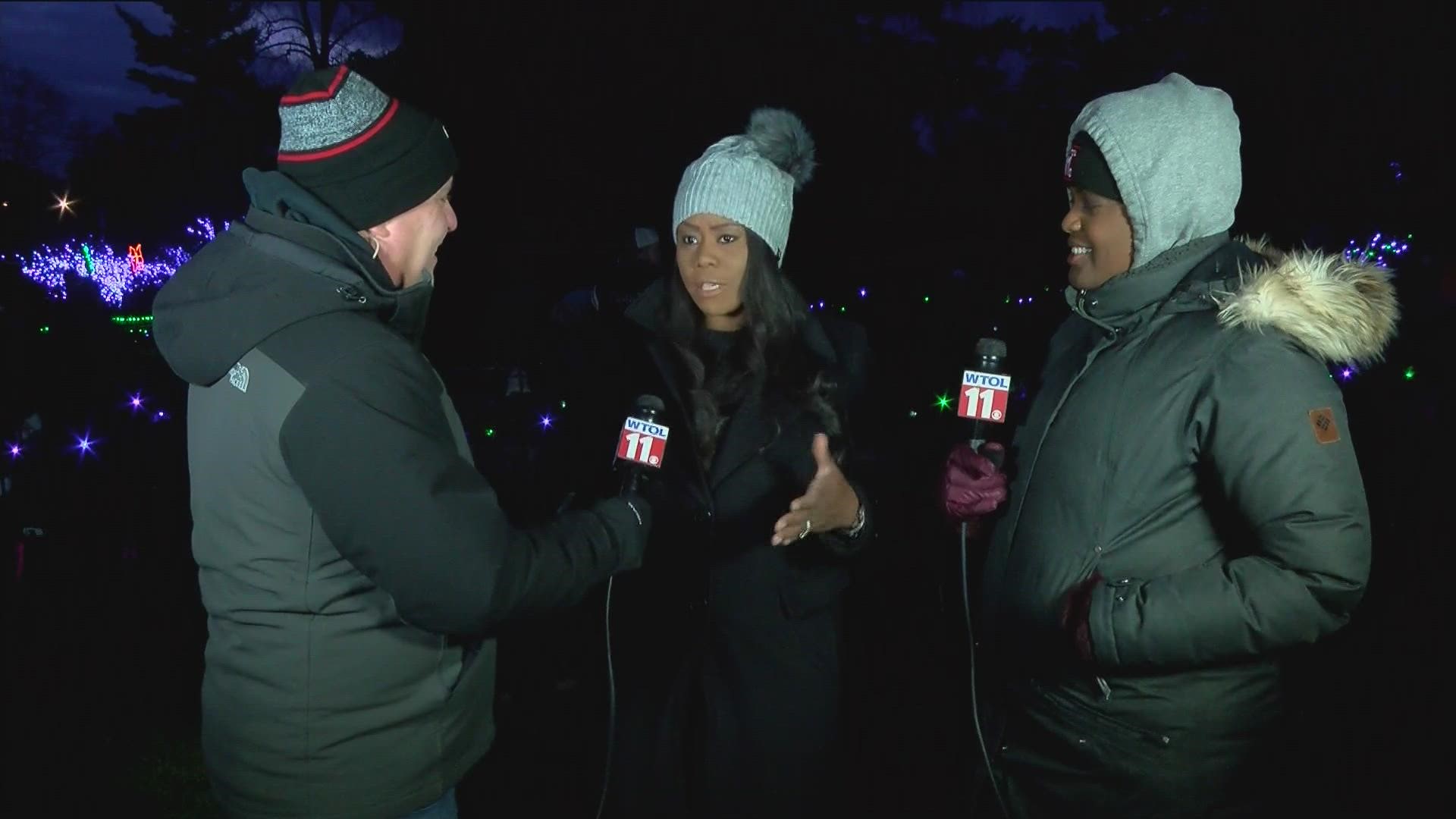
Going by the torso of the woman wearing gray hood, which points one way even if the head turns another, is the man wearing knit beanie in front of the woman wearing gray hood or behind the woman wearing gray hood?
in front

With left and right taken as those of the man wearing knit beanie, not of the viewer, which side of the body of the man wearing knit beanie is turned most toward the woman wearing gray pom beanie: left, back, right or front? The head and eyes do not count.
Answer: front

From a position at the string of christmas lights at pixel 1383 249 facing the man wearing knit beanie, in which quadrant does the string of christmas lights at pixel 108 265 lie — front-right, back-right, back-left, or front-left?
front-right

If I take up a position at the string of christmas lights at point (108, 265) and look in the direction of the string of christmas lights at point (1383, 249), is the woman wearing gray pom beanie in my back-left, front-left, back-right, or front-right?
front-right

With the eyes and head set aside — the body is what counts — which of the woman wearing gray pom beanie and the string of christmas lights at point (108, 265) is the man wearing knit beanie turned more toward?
the woman wearing gray pom beanie

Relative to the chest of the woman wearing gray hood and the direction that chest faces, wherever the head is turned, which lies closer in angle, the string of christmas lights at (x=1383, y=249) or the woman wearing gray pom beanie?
the woman wearing gray pom beanie

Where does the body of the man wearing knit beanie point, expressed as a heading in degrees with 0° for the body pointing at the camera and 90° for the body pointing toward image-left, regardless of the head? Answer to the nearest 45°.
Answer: approximately 225°

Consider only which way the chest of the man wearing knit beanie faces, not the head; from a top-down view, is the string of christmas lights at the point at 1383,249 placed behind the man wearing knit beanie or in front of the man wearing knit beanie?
in front

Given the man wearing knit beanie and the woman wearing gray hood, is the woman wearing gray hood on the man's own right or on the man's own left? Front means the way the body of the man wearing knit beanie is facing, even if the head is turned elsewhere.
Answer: on the man's own right

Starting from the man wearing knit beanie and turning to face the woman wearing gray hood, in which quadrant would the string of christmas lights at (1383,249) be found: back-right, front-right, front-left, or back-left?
front-left

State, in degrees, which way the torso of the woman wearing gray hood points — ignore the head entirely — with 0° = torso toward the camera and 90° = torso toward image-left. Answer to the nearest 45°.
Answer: approximately 90°

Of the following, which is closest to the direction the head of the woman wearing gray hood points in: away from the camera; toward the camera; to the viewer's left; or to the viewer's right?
to the viewer's left

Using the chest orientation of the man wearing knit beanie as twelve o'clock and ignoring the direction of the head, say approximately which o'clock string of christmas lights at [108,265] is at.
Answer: The string of christmas lights is roughly at 10 o'clock from the man wearing knit beanie.

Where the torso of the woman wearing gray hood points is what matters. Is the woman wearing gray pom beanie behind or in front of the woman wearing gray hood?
in front

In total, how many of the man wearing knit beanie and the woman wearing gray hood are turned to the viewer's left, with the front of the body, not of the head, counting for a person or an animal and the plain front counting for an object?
1
